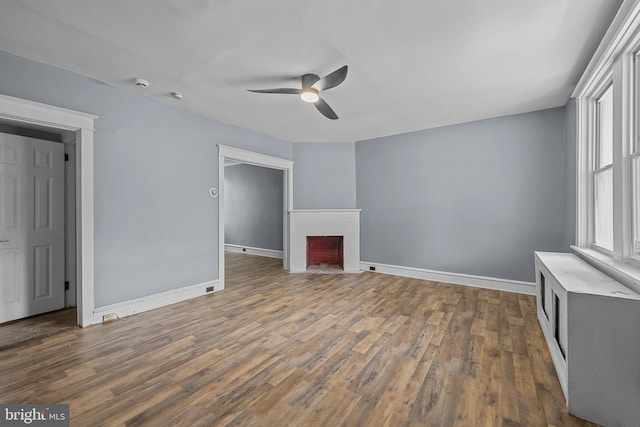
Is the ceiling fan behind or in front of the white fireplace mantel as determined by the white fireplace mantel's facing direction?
in front

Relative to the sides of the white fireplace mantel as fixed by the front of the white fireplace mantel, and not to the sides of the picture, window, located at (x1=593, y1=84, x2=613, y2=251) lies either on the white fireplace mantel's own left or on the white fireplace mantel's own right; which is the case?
on the white fireplace mantel's own left

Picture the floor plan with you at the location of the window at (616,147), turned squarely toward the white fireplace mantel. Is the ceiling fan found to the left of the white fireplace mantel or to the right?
left

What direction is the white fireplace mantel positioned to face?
toward the camera

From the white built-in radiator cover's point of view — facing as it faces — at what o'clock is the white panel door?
The white panel door is roughly at 11 o'clock from the white built-in radiator cover.

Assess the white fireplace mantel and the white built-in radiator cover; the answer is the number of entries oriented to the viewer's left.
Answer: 1

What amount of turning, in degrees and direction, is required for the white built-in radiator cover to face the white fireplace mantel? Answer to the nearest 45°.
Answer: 0° — it already faces it

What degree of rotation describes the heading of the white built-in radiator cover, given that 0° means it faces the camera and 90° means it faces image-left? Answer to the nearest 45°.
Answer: approximately 90°

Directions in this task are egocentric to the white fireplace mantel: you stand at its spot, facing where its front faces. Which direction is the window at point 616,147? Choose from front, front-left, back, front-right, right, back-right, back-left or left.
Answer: front-left
